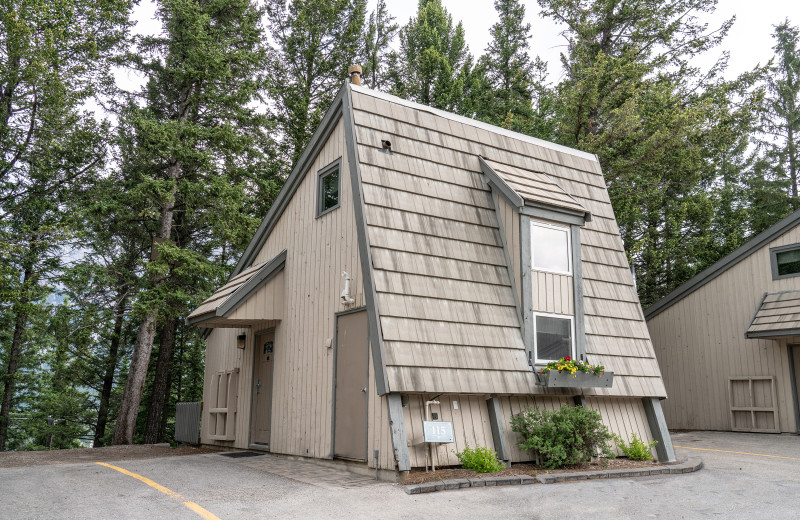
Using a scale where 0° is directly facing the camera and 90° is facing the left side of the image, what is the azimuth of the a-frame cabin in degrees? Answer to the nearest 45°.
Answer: approximately 45°

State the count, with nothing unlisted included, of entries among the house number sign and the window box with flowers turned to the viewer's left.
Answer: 0

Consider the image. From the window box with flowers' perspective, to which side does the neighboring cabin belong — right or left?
on its left

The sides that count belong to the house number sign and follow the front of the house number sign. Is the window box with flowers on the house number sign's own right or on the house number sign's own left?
on the house number sign's own left

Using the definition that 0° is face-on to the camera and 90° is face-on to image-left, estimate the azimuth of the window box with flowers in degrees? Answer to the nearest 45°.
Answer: approximately 315°

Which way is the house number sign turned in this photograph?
toward the camera

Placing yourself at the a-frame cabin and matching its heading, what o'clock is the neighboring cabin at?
The neighboring cabin is roughly at 6 o'clock from the a-frame cabin.

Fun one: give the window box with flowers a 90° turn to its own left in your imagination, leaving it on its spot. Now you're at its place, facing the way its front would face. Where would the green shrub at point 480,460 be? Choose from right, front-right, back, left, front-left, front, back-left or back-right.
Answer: back

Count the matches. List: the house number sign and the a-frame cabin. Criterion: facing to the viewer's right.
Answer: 0
